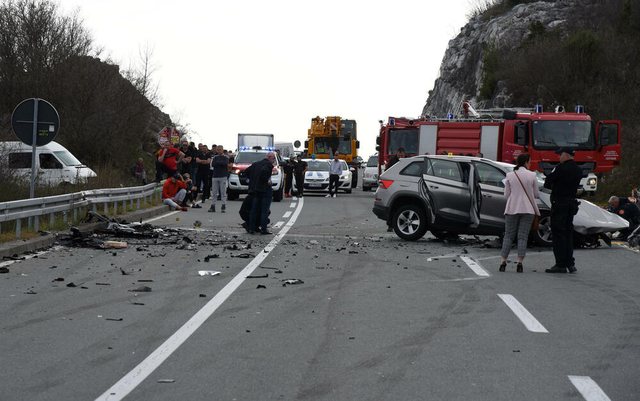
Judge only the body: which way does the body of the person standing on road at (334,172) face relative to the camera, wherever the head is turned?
toward the camera

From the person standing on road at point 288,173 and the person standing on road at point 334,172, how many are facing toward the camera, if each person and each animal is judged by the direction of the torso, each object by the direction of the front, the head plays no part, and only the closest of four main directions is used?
2

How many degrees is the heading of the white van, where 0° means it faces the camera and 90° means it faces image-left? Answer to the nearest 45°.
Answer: approximately 315°

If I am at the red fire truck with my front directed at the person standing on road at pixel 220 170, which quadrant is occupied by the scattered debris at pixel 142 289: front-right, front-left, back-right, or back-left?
front-left

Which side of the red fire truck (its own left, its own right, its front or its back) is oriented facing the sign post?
right

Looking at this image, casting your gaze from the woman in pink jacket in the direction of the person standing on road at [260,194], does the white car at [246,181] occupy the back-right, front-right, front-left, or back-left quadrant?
front-right

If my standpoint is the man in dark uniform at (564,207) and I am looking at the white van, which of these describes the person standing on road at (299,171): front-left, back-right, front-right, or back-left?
front-right

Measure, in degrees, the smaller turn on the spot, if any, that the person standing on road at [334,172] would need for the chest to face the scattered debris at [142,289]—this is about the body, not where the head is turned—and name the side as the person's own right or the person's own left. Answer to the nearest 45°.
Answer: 0° — they already face it

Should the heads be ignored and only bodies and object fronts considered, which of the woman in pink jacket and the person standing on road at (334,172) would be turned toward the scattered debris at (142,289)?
the person standing on road
